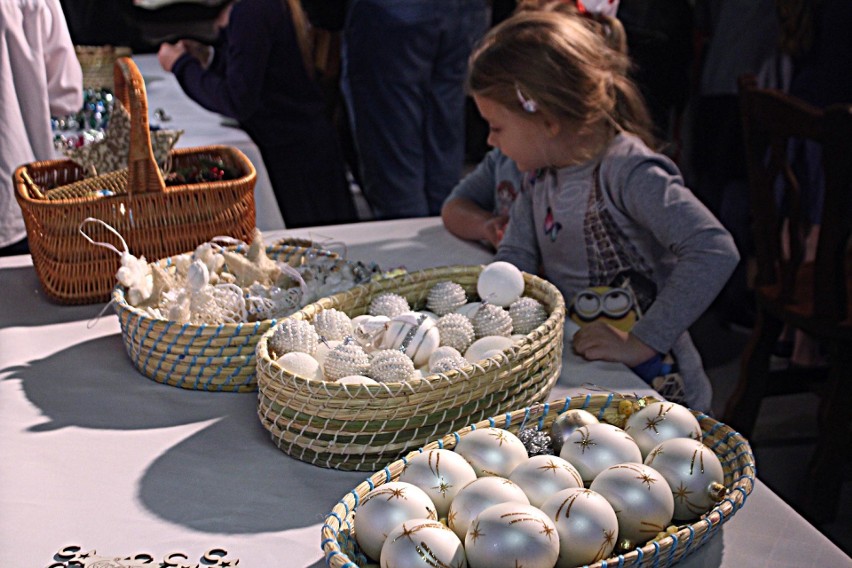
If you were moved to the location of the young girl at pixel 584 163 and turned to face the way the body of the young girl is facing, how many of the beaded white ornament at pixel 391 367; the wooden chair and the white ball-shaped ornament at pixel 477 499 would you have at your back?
1

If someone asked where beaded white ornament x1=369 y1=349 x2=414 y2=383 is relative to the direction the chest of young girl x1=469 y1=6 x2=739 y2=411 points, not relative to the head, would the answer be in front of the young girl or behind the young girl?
in front

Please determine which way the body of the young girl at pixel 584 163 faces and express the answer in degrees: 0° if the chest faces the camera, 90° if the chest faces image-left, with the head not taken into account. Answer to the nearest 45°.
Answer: approximately 45°

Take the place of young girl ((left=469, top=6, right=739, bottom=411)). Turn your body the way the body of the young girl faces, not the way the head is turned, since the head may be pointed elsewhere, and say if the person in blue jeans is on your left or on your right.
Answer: on your right

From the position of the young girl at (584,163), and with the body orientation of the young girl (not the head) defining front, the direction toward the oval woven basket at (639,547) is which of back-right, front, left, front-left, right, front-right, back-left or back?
front-left

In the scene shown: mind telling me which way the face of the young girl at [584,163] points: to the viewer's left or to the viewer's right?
to the viewer's left

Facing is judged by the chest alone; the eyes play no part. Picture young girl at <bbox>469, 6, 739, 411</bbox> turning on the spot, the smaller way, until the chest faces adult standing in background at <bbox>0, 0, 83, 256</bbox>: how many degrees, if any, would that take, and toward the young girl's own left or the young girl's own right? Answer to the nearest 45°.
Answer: approximately 45° to the young girl's own right
